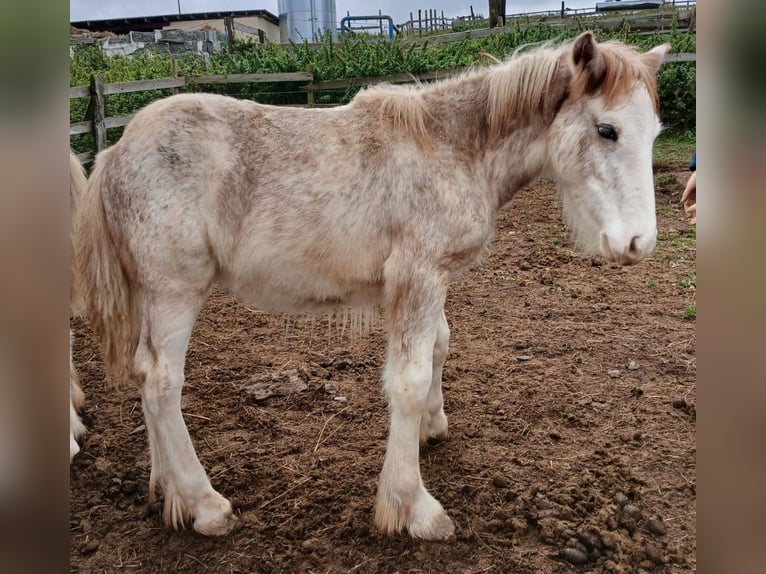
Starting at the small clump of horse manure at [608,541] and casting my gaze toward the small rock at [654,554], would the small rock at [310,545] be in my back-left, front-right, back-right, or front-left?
back-right

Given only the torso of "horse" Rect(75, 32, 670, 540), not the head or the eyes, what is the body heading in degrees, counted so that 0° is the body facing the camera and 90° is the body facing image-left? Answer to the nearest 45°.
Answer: approximately 270°

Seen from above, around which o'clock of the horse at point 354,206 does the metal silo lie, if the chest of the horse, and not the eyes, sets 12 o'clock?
The metal silo is roughly at 9 o'clock from the horse.

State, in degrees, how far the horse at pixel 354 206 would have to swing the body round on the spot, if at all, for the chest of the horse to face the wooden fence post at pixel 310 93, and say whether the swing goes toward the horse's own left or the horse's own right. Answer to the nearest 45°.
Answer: approximately 90° to the horse's own left
